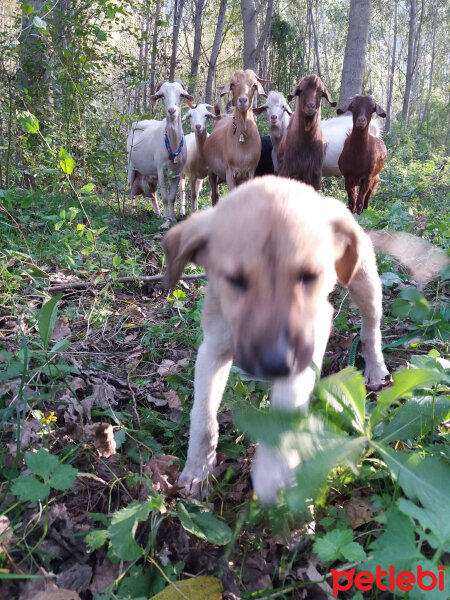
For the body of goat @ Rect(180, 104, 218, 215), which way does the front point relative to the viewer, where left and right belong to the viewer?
facing the viewer

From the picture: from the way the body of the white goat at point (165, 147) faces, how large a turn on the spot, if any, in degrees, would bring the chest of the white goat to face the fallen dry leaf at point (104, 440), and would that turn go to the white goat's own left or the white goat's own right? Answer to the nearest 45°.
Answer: approximately 45° to the white goat's own right

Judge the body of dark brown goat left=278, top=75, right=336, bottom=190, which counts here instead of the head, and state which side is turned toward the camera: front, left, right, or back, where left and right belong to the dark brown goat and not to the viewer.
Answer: front

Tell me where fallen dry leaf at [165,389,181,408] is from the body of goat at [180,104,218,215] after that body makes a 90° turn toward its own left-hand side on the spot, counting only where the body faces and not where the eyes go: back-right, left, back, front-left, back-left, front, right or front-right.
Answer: right

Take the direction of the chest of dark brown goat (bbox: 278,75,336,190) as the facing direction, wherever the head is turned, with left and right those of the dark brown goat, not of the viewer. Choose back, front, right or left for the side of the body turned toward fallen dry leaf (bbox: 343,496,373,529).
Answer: front

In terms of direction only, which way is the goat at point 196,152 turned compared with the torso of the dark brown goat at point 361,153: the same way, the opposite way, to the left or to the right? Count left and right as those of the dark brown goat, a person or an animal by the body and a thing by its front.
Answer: the same way

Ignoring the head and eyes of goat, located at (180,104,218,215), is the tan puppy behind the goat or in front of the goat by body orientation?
in front

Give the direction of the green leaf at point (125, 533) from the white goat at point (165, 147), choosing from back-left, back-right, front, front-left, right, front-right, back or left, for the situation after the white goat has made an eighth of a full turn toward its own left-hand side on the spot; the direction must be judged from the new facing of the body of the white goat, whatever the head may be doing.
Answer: right

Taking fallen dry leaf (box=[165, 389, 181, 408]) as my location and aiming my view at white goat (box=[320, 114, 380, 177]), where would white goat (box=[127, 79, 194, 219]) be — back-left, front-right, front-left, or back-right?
front-left

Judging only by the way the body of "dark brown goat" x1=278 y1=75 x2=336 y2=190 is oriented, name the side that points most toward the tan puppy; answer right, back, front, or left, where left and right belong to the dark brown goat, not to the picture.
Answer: front

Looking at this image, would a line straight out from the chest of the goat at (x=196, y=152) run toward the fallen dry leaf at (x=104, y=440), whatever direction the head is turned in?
yes

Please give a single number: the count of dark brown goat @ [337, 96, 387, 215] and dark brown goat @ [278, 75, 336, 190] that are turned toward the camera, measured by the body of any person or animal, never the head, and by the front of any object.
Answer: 2

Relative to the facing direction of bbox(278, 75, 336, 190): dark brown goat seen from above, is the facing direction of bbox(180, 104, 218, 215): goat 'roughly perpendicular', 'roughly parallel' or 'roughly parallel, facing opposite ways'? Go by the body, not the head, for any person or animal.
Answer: roughly parallel

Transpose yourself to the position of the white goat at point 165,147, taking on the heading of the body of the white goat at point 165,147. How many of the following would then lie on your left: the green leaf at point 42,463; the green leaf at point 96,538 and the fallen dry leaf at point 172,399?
0

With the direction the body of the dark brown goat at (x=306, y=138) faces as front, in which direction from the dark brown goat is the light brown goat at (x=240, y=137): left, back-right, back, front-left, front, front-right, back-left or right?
back-right

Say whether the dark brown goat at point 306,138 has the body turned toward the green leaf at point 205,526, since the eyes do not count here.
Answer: yes

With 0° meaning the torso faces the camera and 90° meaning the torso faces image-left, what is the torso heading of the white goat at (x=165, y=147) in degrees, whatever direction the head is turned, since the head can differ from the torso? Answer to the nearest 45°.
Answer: approximately 315°

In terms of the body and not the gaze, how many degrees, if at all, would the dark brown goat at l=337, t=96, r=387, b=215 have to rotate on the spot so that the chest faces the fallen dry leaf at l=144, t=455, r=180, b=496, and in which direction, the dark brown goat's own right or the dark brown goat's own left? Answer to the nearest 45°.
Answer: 0° — it already faces it

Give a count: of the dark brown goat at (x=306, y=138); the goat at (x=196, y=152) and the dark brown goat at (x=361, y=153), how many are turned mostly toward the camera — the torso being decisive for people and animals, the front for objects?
3
